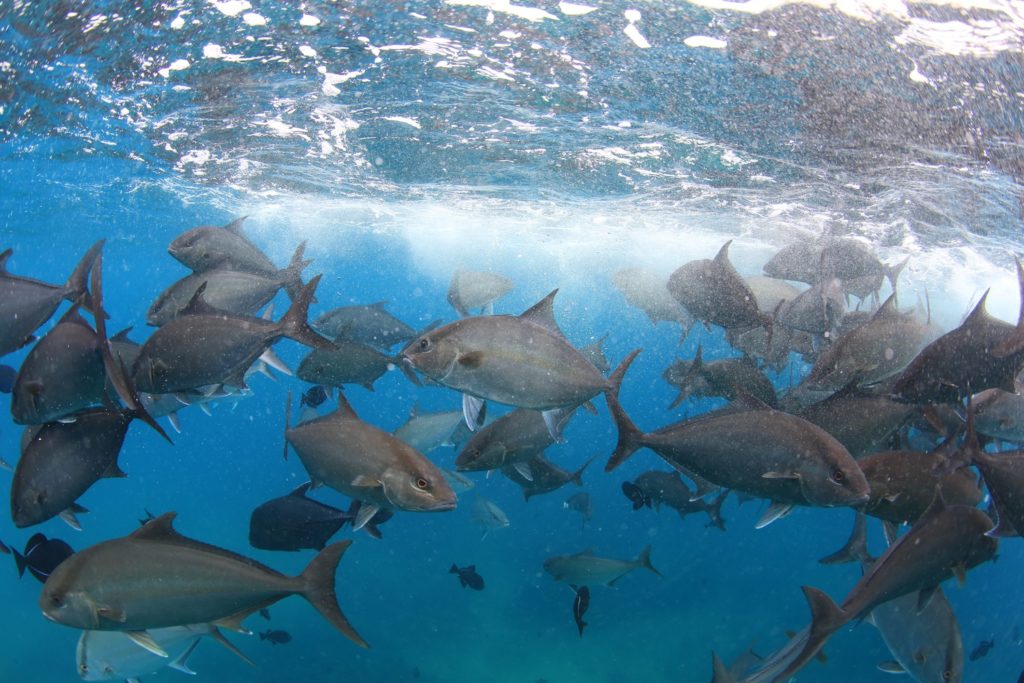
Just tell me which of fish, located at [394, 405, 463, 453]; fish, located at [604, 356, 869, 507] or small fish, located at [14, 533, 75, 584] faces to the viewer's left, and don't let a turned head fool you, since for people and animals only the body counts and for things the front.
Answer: fish, located at [394, 405, 463, 453]

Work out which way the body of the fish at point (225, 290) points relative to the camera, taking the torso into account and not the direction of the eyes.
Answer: to the viewer's left

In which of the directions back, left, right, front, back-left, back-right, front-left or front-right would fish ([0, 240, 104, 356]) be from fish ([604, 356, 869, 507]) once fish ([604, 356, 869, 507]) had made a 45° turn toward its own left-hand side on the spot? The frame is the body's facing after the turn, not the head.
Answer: back-left

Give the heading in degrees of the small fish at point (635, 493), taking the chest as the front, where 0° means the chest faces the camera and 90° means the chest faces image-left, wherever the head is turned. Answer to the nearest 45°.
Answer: approximately 90°

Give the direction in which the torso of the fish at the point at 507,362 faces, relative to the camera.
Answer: to the viewer's left

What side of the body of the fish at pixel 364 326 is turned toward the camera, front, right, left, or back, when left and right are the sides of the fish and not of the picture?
left

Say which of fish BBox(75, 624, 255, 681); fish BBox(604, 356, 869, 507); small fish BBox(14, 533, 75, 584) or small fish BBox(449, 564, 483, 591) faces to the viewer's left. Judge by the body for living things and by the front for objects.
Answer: fish BBox(75, 624, 255, 681)

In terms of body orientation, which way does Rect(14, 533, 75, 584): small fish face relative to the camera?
to the viewer's right

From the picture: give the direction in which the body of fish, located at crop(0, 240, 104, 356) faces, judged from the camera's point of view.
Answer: to the viewer's left

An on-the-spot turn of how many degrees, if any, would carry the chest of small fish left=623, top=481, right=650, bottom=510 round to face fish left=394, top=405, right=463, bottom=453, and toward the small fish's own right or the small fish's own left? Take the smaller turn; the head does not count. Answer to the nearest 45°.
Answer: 0° — it already faces it

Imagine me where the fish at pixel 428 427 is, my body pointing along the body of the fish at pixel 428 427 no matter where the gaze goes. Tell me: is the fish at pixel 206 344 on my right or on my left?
on my left
